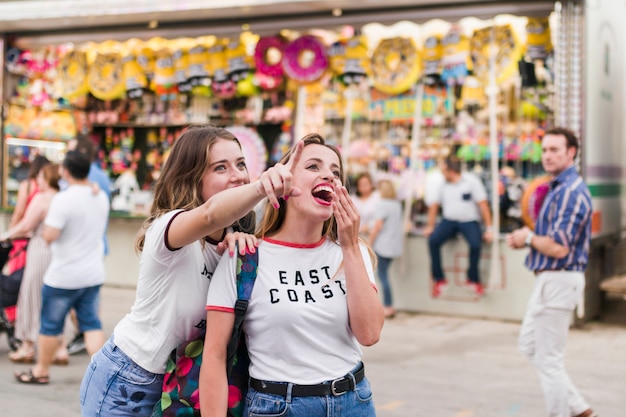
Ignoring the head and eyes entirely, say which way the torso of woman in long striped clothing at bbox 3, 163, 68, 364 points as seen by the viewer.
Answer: to the viewer's left

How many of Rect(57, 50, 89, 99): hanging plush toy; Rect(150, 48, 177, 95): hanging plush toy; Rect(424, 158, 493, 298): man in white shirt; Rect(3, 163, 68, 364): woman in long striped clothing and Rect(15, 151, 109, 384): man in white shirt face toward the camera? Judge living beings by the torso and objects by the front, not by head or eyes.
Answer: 3

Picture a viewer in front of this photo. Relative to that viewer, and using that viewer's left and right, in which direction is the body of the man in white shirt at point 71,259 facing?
facing away from the viewer and to the left of the viewer

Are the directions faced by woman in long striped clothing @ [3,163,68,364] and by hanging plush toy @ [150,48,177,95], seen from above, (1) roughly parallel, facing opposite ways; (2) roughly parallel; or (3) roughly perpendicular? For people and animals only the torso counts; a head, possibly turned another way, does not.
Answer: roughly perpendicular

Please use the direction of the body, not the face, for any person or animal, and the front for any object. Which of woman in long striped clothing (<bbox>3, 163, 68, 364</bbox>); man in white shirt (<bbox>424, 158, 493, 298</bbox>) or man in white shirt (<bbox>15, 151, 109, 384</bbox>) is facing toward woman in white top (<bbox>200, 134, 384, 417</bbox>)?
man in white shirt (<bbox>424, 158, 493, 298</bbox>)

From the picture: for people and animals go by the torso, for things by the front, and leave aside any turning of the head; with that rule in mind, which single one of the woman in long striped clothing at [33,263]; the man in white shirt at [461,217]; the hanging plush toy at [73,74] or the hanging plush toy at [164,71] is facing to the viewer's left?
the woman in long striped clothing

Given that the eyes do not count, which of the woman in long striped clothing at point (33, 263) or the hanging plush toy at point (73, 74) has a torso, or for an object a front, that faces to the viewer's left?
the woman in long striped clothing

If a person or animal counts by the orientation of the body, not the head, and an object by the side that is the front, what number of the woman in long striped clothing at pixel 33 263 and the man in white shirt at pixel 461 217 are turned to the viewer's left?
1

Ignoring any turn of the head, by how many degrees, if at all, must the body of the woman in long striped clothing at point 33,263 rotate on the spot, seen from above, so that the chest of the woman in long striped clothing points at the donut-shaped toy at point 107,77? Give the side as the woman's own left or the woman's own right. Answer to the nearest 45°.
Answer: approximately 90° to the woman's own right
